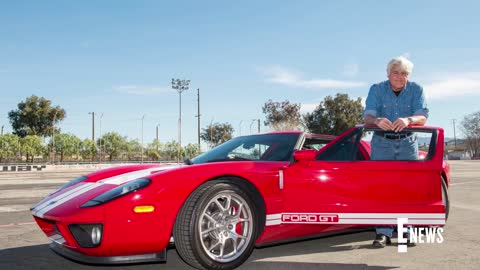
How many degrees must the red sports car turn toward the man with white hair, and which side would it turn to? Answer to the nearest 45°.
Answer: approximately 180°

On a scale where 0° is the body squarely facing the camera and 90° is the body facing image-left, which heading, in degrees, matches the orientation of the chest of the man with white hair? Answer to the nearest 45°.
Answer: approximately 0°

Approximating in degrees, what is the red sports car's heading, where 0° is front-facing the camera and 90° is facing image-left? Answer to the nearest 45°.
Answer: approximately 45°
